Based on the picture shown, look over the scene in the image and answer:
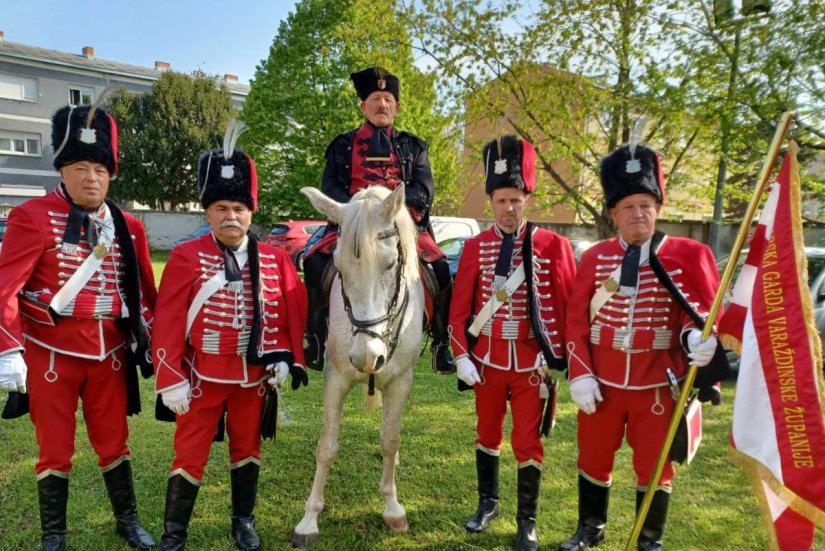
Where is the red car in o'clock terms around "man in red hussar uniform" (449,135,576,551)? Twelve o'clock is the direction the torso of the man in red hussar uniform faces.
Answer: The red car is roughly at 5 o'clock from the man in red hussar uniform.

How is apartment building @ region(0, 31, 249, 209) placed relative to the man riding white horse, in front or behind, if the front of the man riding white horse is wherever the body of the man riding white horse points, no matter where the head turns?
behind

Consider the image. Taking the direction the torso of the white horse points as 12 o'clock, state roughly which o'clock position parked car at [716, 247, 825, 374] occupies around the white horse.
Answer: The parked car is roughly at 8 o'clock from the white horse.

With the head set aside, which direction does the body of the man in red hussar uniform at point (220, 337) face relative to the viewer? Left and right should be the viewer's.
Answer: facing the viewer

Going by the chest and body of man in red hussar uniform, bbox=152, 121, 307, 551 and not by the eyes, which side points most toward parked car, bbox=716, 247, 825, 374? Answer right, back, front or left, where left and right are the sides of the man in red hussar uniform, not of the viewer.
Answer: left

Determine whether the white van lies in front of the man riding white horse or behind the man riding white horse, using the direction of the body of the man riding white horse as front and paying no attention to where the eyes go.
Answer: behind

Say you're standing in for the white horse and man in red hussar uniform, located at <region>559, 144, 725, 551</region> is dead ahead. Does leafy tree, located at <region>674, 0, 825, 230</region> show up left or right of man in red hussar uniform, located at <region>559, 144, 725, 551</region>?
left

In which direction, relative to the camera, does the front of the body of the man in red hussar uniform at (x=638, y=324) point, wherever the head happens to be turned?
toward the camera

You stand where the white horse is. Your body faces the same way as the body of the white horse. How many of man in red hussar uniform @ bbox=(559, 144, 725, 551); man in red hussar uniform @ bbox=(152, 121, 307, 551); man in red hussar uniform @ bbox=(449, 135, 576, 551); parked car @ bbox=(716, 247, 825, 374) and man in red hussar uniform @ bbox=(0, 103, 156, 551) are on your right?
2

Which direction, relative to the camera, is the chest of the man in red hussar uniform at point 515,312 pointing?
toward the camera

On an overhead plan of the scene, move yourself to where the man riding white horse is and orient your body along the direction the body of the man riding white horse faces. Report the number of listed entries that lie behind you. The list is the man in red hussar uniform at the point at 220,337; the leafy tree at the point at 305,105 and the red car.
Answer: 2

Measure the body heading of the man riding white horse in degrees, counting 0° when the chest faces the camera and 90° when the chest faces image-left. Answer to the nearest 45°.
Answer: approximately 0°
